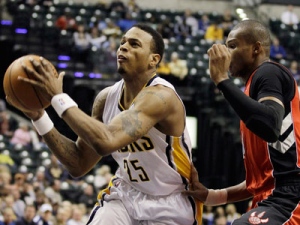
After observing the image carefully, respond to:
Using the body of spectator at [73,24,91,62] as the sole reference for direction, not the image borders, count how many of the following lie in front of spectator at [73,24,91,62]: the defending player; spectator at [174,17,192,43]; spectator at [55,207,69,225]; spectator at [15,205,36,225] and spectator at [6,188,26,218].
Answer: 4

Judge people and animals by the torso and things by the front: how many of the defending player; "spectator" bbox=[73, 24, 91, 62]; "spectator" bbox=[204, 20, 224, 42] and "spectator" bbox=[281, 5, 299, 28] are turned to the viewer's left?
1

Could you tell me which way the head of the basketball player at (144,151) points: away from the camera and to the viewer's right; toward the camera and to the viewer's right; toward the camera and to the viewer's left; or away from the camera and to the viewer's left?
toward the camera and to the viewer's left

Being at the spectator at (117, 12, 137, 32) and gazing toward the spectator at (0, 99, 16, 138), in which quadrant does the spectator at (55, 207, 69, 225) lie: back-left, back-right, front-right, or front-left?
front-left

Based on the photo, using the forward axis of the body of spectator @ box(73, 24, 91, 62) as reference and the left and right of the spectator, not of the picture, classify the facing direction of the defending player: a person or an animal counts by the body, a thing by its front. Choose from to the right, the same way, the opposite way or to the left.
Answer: to the right

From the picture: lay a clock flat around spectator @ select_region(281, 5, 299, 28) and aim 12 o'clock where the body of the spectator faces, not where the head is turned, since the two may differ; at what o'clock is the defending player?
The defending player is roughly at 12 o'clock from the spectator.

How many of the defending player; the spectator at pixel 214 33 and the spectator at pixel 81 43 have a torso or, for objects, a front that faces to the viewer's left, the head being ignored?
1

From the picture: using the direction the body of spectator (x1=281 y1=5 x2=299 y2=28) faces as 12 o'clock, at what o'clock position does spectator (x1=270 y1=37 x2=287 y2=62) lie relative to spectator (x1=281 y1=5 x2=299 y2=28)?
spectator (x1=270 y1=37 x2=287 y2=62) is roughly at 12 o'clock from spectator (x1=281 y1=5 x2=299 y2=28).

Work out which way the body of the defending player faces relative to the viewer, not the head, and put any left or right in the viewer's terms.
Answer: facing to the left of the viewer

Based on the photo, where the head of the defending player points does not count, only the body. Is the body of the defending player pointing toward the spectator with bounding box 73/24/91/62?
no

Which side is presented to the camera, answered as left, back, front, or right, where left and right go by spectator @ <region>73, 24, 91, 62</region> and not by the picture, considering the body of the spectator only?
front

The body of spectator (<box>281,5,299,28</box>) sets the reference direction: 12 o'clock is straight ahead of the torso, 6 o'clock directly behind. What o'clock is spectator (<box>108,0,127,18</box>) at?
spectator (<box>108,0,127,18</box>) is roughly at 2 o'clock from spectator (<box>281,5,299,28</box>).
